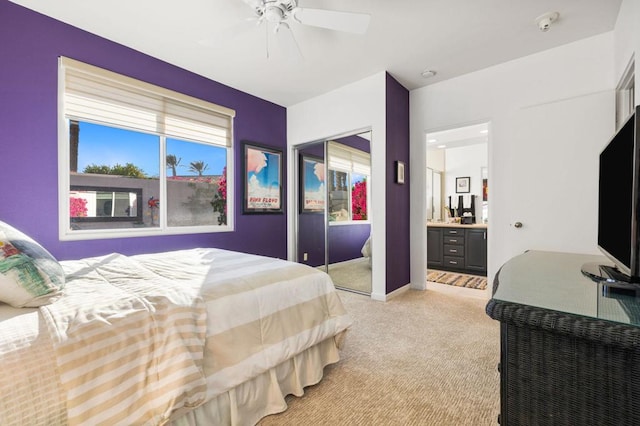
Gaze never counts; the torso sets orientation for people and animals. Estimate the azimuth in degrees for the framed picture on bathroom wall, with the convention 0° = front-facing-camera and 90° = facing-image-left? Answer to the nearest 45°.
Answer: approximately 0°

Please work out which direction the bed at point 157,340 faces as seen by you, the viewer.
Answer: facing away from the viewer and to the right of the viewer

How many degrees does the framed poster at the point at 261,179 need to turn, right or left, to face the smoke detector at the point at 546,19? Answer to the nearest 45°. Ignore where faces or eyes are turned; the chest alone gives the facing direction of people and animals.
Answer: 0° — it already faces it

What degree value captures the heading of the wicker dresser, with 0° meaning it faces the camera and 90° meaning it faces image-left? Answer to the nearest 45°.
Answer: approximately 90°

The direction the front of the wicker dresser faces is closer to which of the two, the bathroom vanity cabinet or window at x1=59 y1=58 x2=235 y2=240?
the window

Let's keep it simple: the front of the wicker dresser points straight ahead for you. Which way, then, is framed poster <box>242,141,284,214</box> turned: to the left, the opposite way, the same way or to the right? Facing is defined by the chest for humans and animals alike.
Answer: the opposite way
